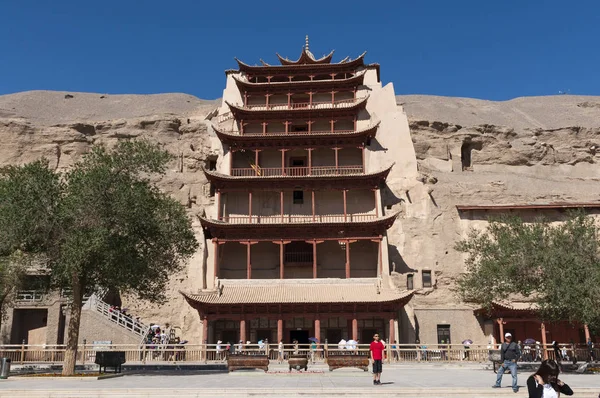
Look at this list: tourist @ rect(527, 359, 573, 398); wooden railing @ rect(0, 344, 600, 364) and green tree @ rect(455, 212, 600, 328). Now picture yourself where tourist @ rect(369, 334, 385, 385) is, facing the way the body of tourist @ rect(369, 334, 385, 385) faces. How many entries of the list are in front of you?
1

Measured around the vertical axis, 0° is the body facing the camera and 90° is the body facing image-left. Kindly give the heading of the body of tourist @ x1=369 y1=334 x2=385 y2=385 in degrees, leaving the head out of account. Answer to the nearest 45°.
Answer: approximately 0°

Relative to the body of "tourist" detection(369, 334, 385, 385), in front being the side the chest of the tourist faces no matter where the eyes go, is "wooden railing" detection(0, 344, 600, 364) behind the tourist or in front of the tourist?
behind

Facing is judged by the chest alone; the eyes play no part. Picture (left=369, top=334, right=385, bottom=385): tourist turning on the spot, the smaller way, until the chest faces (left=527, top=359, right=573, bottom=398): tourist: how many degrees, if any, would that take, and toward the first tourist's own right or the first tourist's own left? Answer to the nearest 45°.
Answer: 0° — they already face them

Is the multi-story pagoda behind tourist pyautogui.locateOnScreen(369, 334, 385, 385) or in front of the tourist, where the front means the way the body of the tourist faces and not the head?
behind

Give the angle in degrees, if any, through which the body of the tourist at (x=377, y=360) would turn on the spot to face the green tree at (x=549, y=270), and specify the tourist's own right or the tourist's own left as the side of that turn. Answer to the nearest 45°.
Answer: approximately 135° to the tourist's own left

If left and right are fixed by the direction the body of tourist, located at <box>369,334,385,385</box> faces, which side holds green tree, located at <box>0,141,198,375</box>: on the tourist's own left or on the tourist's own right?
on the tourist's own right

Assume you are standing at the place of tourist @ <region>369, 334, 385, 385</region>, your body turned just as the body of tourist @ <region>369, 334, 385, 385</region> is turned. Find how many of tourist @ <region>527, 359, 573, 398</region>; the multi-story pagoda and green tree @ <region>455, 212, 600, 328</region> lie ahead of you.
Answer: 1

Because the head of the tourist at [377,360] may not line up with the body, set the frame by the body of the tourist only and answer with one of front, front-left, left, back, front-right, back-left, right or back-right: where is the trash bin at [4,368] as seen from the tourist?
right
